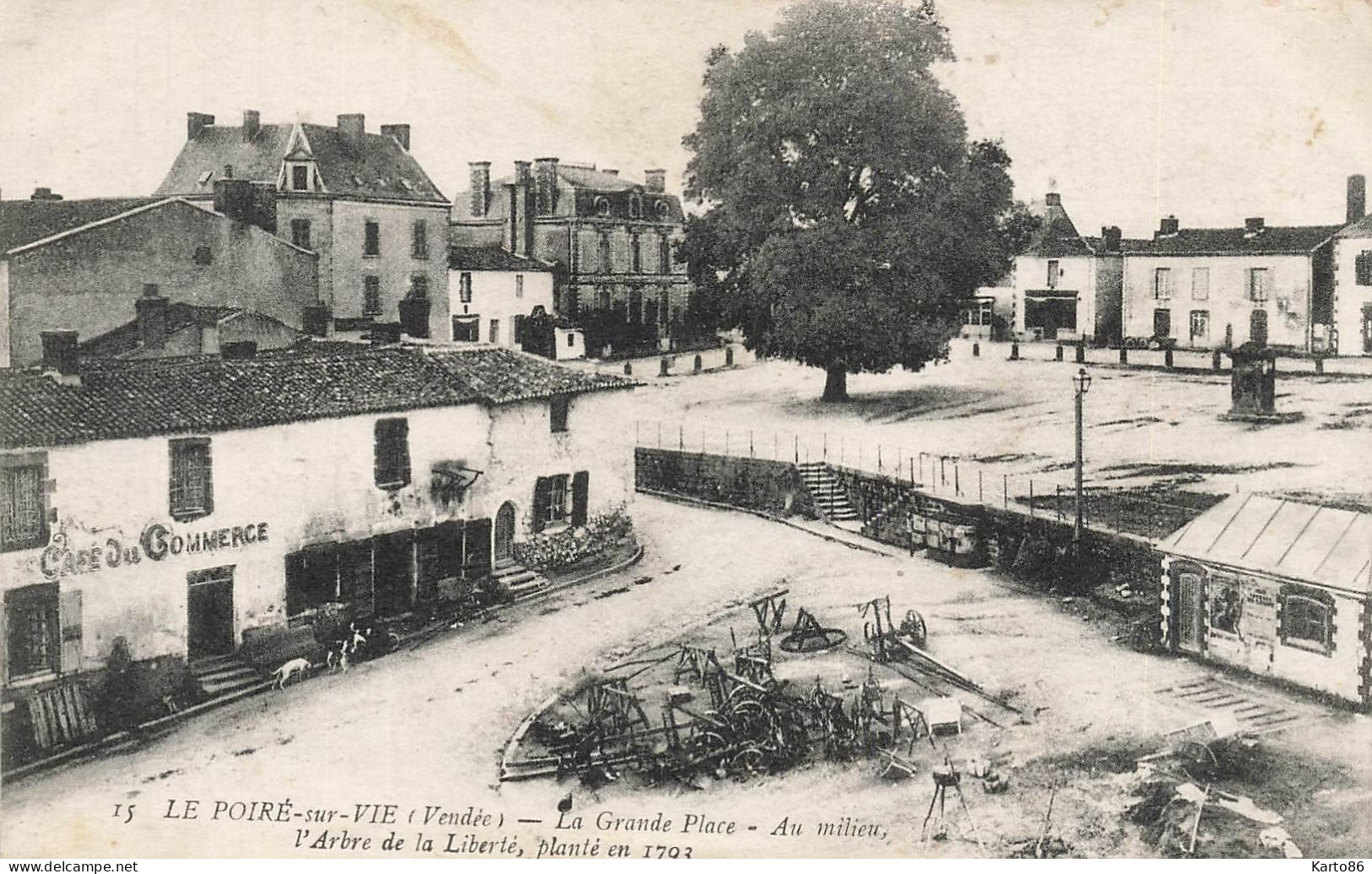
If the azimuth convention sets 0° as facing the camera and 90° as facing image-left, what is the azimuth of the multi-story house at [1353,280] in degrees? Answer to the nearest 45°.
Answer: approximately 0°

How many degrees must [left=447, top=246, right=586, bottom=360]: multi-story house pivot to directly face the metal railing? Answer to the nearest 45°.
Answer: approximately 45° to its left

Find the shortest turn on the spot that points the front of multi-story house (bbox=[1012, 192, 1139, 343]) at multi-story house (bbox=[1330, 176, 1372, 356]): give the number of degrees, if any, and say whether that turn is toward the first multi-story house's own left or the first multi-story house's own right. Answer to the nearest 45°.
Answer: approximately 45° to the first multi-story house's own left

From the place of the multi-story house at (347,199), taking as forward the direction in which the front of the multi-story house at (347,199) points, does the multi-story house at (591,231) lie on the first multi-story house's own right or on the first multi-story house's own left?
on the first multi-story house's own left

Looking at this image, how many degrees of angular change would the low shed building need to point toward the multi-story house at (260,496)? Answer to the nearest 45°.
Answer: approximately 45° to its right

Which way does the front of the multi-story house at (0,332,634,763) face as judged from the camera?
facing the viewer and to the right of the viewer

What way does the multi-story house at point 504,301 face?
toward the camera

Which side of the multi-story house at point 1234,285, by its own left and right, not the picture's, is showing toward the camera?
front

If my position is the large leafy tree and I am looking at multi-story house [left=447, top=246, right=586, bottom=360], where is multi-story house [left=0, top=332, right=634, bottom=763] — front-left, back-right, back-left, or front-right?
back-left

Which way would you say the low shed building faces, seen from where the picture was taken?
facing the viewer and to the left of the viewer

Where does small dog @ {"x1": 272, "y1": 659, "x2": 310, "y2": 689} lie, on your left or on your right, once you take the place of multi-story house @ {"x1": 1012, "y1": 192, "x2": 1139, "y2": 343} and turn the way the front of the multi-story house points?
on your right

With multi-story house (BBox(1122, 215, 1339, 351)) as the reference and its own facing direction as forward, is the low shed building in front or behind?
in front
